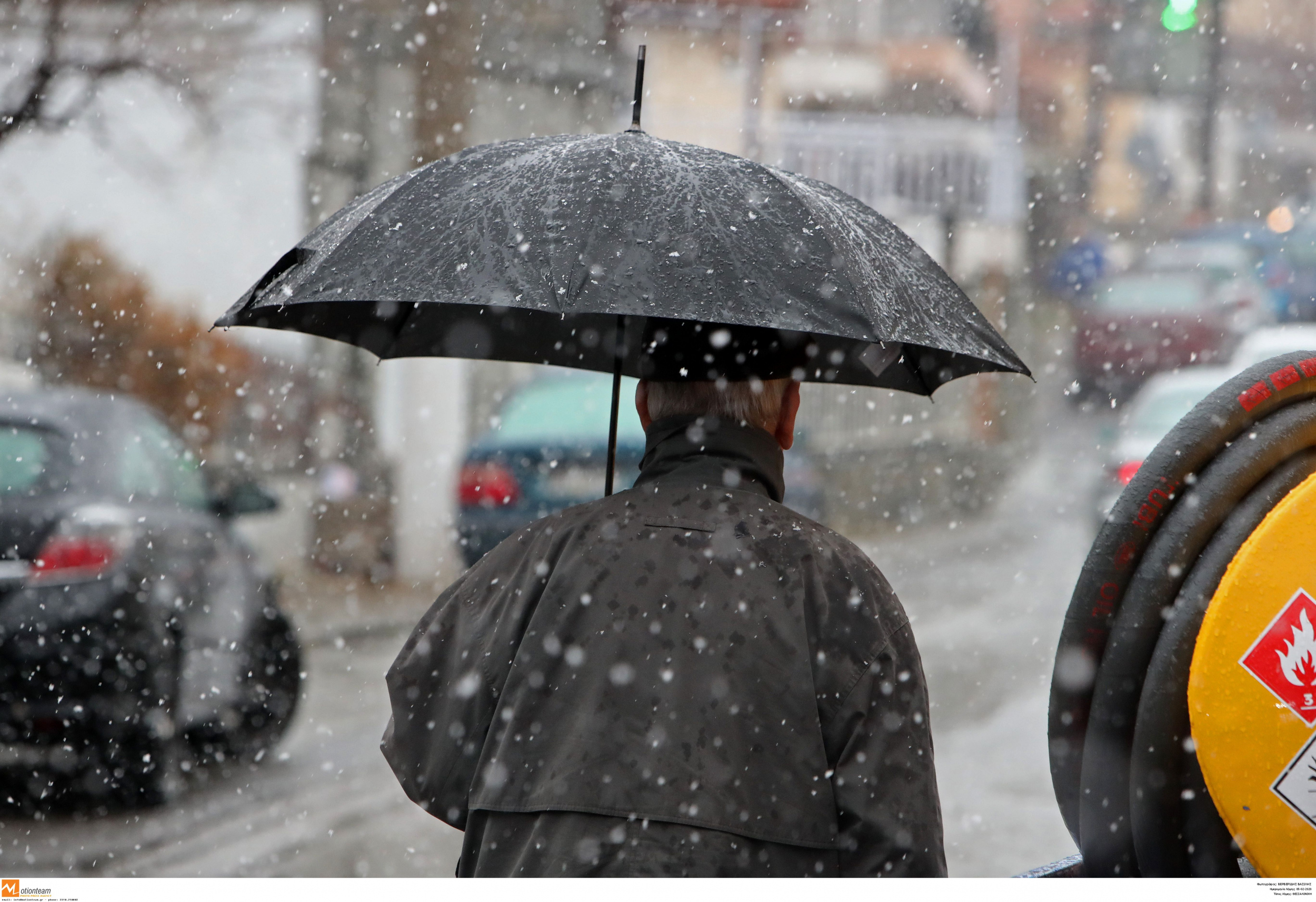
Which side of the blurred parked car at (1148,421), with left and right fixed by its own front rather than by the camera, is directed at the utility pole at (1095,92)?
front

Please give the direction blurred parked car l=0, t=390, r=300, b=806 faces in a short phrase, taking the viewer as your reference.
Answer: facing away from the viewer and to the right of the viewer

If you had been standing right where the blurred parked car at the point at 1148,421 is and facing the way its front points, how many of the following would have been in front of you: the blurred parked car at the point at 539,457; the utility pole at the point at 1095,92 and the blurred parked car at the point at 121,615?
1

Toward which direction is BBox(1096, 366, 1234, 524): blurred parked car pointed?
away from the camera

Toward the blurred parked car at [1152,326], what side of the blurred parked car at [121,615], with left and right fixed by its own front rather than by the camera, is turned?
front

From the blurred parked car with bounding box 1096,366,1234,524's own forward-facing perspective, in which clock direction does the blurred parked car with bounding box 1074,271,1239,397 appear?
the blurred parked car with bounding box 1074,271,1239,397 is roughly at 12 o'clock from the blurred parked car with bounding box 1096,366,1234,524.

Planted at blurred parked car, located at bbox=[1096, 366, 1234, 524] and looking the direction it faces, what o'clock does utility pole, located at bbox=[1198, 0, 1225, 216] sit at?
The utility pole is roughly at 12 o'clock from the blurred parked car.

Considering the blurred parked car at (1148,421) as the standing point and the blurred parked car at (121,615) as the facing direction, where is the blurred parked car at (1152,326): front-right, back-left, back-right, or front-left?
back-right

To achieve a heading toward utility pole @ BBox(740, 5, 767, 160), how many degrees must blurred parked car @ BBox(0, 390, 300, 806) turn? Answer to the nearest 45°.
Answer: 0° — it already faces it

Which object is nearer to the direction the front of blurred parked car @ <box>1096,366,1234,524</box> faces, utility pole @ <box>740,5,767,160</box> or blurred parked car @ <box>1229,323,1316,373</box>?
the utility pole

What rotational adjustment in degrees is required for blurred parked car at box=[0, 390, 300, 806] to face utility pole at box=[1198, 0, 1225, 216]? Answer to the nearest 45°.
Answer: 0° — it already faces it

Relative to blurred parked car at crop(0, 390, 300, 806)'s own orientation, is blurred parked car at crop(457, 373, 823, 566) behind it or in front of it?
in front

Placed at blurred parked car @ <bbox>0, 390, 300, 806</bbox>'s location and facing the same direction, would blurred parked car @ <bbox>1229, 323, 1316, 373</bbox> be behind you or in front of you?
in front
